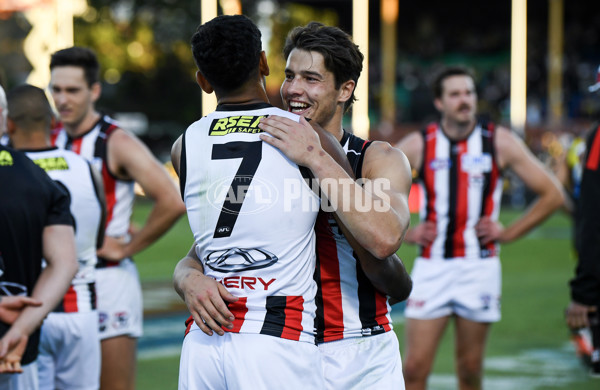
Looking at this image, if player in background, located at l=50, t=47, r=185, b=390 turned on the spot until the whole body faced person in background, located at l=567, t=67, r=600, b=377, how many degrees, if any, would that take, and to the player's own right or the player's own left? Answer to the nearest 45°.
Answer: approximately 90° to the player's own left

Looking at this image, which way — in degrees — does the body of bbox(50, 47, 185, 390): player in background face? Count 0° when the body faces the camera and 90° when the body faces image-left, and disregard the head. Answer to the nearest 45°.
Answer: approximately 45°

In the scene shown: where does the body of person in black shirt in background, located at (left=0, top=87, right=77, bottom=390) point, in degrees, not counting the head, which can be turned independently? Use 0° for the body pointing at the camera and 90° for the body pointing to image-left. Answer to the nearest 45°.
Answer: approximately 180°

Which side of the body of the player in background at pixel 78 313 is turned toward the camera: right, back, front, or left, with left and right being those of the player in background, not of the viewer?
back

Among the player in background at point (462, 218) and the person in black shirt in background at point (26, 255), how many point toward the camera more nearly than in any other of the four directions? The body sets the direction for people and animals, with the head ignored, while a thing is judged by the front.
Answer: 1

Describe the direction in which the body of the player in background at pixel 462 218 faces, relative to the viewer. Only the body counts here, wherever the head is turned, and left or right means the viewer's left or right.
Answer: facing the viewer

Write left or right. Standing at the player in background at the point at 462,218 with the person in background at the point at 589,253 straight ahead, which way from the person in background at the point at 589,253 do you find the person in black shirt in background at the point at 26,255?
right

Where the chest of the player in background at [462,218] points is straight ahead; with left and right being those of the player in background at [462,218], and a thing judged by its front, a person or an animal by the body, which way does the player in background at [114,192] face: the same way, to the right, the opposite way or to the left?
the same way

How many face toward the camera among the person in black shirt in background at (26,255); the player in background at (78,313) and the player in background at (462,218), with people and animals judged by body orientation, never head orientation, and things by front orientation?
1

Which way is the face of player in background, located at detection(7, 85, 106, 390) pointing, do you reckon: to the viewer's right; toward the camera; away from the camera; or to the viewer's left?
away from the camera

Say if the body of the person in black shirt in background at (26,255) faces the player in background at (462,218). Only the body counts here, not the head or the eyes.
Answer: no

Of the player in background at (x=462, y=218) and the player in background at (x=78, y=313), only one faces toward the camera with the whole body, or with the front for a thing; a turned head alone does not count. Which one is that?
the player in background at (x=462, y=218)

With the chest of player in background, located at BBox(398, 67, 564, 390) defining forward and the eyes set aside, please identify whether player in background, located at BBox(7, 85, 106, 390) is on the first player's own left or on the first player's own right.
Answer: on the first player's own right

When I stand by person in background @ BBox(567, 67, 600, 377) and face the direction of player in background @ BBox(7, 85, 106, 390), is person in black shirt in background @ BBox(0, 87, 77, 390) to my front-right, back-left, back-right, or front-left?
front-left

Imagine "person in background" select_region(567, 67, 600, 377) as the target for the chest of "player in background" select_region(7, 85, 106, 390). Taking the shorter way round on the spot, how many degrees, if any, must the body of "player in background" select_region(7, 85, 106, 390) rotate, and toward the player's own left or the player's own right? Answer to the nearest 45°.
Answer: approximately 135° to the player's own right

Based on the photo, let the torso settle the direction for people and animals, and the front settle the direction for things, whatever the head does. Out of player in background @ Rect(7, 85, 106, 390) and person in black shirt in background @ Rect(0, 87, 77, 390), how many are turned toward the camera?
0

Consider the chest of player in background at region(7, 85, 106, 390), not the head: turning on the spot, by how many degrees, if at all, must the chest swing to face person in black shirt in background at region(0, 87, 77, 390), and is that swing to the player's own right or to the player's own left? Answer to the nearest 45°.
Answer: approximately 180°

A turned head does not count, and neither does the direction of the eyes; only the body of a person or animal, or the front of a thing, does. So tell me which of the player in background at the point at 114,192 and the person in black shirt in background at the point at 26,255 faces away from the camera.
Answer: the person in black shirt in background at the point at 26,255
